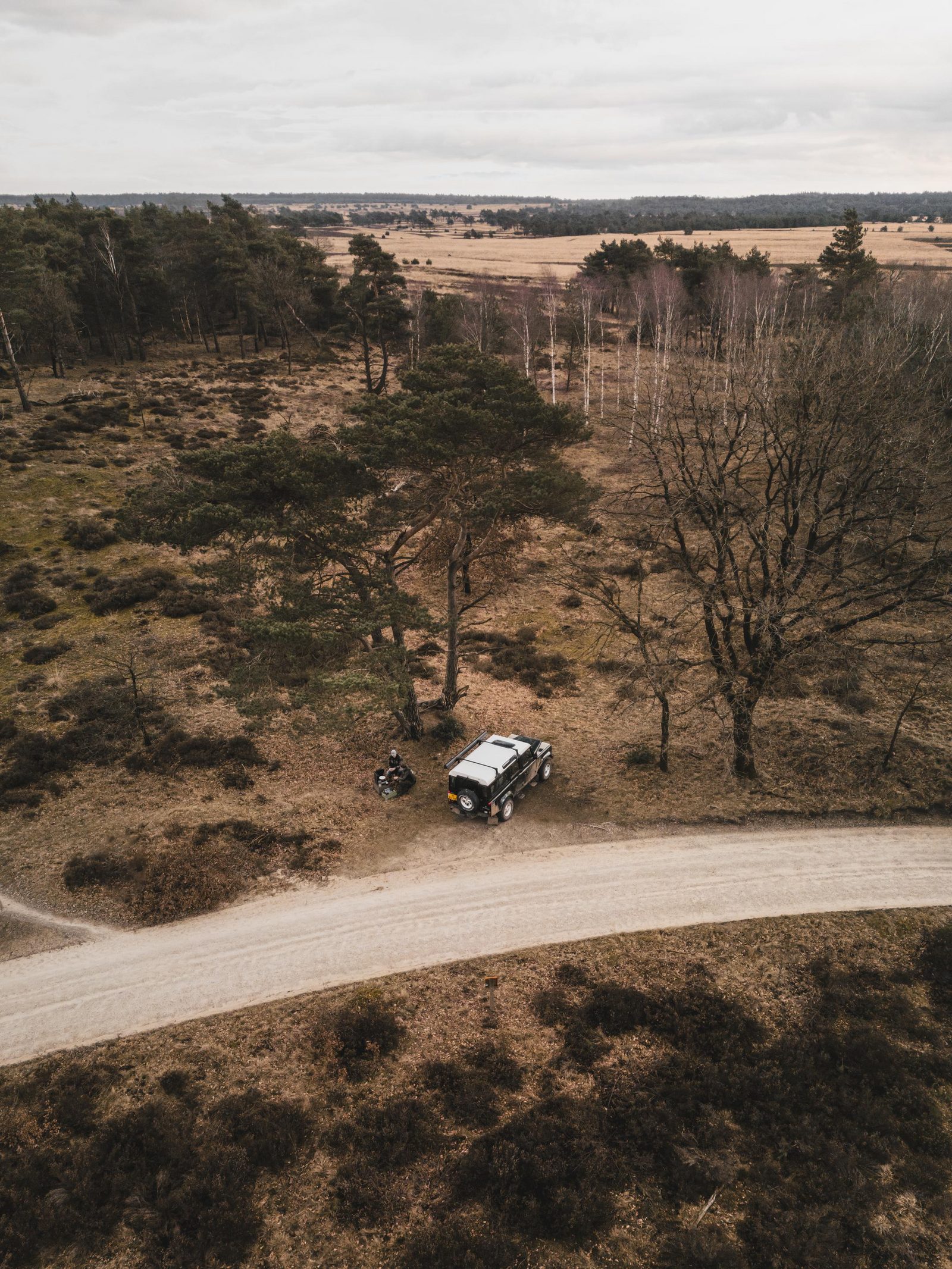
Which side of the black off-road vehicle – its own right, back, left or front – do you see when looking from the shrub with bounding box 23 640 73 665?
left

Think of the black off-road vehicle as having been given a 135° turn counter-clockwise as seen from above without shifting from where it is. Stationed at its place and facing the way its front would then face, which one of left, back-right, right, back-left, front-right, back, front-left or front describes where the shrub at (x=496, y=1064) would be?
left

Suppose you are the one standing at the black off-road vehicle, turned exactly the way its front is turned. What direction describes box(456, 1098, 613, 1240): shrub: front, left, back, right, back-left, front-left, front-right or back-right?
back-right

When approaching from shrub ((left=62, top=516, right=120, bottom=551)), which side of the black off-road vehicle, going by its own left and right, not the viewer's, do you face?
left

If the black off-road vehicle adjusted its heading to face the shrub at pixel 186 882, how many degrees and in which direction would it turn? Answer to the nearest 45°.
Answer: approximately 180°

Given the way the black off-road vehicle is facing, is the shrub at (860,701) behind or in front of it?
in front

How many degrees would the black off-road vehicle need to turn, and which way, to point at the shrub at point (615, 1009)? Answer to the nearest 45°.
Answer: approximately 135° to its right

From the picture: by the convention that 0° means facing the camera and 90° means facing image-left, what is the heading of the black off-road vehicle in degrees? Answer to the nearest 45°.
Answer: approximately 225°

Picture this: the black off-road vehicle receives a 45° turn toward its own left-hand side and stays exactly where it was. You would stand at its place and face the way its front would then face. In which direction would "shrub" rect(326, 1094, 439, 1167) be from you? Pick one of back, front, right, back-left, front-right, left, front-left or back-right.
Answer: back

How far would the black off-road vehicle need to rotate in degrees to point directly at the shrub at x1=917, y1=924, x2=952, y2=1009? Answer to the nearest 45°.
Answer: approximately 90° to its right
